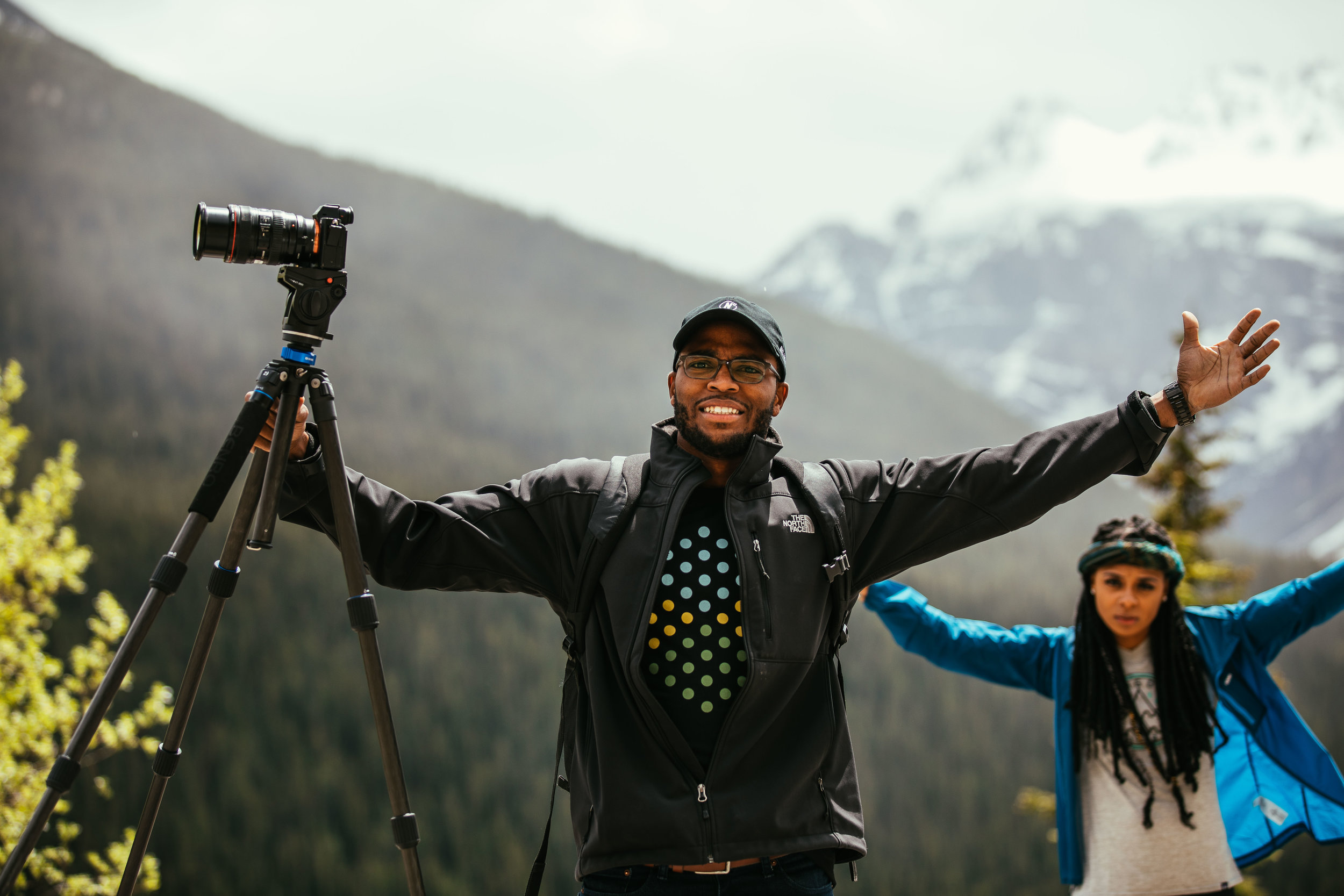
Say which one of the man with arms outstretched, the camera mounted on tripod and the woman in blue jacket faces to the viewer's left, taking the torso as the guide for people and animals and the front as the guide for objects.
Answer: the camera mounted on tripod

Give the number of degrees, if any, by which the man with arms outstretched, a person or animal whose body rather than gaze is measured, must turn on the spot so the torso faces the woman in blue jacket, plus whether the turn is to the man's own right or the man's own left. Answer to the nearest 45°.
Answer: approximately 135° to the man's own left

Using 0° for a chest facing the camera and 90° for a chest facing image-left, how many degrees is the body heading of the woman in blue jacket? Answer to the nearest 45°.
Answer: approximately 0°

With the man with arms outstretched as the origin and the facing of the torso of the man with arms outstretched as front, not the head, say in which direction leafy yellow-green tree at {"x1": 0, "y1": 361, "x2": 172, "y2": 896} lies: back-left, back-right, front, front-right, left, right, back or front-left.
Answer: back-right

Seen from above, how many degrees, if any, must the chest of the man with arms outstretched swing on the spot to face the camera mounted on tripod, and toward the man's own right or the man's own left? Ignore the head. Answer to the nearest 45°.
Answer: approximately 45° to the man's own right

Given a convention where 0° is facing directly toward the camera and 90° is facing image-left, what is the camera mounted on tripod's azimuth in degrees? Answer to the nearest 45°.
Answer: approximately 90°

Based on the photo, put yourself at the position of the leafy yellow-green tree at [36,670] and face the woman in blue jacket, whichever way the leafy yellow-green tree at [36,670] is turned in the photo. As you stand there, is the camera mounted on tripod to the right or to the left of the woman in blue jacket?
right

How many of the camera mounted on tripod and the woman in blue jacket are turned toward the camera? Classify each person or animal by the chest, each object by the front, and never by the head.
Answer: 1
